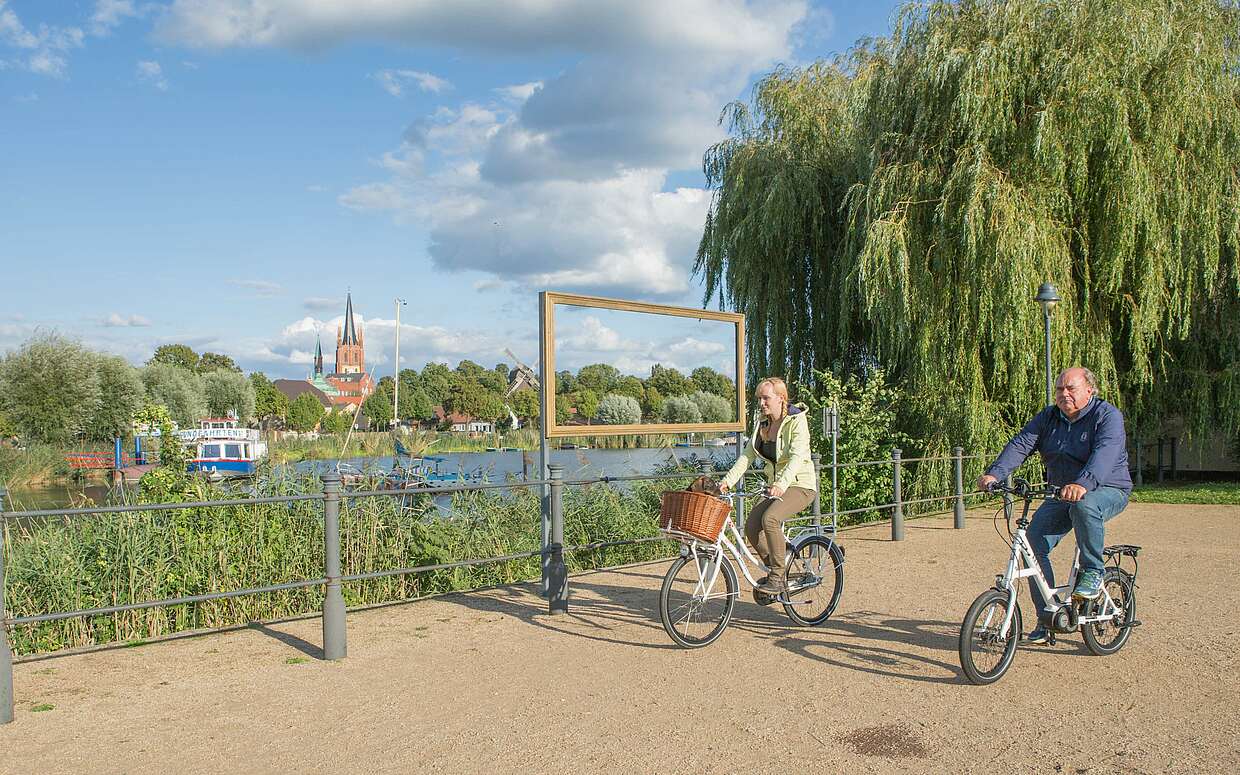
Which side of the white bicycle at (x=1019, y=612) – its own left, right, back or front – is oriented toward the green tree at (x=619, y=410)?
right

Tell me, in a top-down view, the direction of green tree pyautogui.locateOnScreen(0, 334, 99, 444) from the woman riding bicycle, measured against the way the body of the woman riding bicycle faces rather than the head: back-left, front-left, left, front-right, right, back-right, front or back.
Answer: right

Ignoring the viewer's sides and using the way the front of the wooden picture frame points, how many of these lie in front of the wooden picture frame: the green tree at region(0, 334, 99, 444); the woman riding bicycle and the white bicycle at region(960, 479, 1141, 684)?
2

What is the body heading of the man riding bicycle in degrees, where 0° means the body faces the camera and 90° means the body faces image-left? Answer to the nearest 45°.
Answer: approximately 45°

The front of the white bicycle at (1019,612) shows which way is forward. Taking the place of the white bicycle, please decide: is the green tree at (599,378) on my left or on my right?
on my right

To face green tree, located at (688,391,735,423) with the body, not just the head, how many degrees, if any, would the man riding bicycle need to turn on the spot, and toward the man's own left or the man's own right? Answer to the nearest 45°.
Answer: approximately 90° to the man's own right

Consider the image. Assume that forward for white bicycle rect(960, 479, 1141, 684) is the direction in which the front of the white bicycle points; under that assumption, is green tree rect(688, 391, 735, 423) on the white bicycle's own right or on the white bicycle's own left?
on the white bicycle's own right

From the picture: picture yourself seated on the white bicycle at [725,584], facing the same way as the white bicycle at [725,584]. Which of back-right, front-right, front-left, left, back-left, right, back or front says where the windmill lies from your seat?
right

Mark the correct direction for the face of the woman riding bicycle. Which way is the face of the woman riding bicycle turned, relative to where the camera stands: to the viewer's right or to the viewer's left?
to the viewer's left

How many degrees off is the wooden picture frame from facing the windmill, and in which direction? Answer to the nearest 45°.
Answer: approximately 135° to its left
